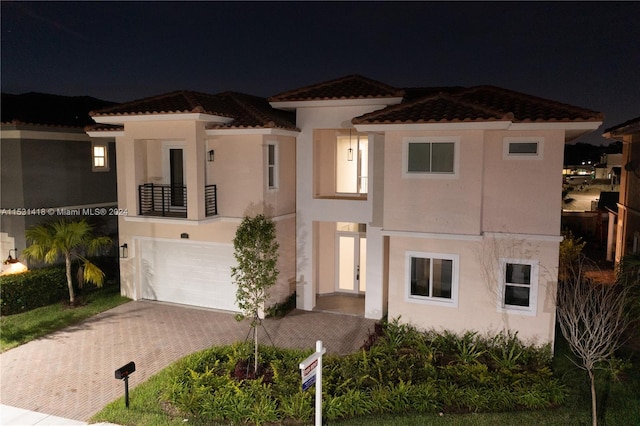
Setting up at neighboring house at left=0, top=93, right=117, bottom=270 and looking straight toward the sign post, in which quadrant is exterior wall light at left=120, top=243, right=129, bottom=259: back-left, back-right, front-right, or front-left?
front-left

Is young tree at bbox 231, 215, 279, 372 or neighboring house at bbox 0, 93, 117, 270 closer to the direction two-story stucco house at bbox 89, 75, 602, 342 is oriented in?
the young tree

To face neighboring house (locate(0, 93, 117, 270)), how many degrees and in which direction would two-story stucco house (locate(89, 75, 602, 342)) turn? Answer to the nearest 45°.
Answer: approximately 90° to its right

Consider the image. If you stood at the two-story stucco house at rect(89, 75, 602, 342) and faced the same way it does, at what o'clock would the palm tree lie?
The palm tree is roughly at 3 o'clock from the two-story stucco house.

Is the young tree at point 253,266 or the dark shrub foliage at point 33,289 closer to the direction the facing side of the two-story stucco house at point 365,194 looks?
the young tree

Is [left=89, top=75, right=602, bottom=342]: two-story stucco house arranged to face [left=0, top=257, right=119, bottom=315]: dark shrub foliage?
no

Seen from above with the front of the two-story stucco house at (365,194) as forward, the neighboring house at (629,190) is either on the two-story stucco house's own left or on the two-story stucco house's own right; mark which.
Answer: on the two-story stucco house's own left

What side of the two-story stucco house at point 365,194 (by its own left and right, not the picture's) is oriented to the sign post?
front

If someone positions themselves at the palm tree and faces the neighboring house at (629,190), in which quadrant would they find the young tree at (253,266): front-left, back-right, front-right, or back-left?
front-right

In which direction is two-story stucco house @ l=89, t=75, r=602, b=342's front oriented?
toward the camera

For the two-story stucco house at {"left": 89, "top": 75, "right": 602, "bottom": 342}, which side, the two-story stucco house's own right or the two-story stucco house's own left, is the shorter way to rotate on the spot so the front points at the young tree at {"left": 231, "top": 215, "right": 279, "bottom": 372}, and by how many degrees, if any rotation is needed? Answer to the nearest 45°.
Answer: approximately 45° to the two-story stucco house's own right
